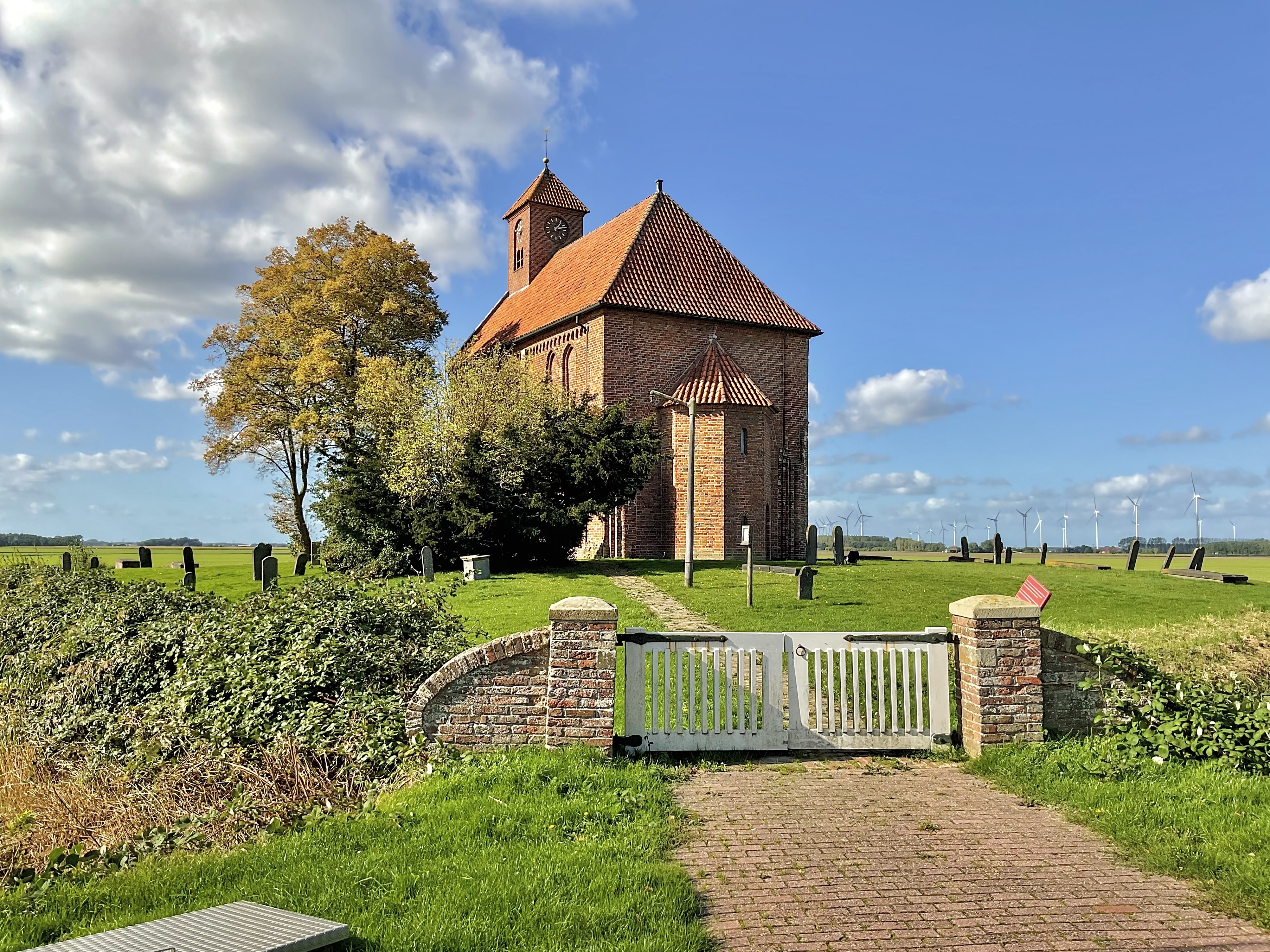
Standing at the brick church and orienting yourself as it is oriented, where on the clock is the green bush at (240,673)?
The green bush is roughly at 12 o'clock from the brick church.

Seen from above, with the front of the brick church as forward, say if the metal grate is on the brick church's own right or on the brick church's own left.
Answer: on the brick church's own left

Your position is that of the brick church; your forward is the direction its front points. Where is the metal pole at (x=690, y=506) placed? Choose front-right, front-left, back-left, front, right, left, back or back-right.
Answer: back-left

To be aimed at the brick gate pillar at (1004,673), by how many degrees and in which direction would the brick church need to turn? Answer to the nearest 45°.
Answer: approximately 135° to its left

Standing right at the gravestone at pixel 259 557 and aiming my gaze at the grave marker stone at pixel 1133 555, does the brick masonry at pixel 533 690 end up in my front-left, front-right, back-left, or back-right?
front-right

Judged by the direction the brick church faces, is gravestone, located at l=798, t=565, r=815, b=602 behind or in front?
behind

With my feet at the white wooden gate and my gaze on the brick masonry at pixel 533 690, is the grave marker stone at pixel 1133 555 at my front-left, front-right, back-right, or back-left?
back-right

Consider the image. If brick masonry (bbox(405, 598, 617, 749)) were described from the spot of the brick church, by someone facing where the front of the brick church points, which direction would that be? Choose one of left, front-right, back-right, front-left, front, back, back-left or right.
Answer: back-left
